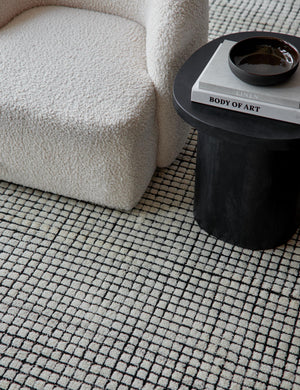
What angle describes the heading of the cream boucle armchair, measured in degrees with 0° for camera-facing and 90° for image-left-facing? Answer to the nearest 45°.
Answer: approximately 45°
